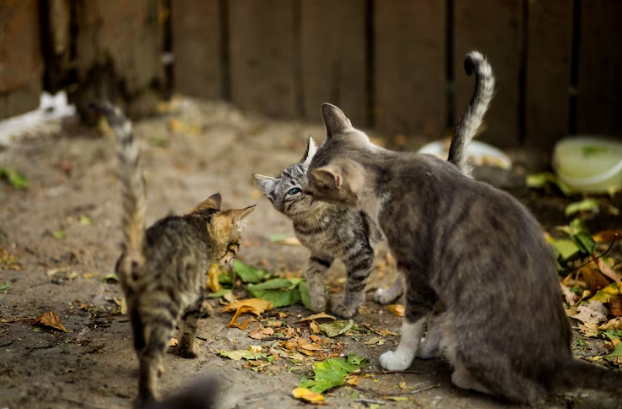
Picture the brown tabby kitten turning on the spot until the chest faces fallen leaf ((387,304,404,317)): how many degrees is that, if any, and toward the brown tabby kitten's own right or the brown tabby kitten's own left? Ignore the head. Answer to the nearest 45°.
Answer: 0° — it already faces it

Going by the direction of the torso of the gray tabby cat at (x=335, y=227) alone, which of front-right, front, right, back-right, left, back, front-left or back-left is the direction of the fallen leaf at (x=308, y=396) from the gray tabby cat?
front-left

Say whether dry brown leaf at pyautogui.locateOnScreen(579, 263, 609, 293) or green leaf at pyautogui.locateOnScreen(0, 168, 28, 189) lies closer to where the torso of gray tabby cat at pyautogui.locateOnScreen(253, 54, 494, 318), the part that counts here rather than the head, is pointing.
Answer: the green leaf

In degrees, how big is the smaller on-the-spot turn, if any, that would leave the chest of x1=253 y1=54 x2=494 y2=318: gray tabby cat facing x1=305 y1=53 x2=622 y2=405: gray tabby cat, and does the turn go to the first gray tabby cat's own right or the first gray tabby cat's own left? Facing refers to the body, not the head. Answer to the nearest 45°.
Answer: approximately 90° to the first gray tabby cat's own left

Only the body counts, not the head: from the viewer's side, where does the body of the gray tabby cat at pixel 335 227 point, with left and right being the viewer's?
facing the viewer and to the left of the viewer

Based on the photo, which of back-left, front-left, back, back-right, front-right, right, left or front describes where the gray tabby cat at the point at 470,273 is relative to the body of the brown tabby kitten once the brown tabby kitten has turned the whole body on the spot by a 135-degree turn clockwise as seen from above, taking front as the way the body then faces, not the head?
left

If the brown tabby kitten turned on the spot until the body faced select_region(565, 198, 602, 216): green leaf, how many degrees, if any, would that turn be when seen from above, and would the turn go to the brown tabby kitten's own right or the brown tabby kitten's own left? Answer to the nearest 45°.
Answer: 0° — it already faces it

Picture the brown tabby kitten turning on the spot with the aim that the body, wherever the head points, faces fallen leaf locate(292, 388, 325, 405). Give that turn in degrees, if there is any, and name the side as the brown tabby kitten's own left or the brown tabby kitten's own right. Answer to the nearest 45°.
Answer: approximately 45° to the brown tabby kitten's own right

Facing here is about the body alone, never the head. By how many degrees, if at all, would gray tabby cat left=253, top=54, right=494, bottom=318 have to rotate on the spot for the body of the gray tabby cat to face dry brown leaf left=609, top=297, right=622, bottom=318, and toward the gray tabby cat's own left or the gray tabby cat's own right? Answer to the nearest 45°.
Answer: approximately 135° to the gray tabby cat's own left

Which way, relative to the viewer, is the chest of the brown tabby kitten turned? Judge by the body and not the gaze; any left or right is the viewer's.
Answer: facing away from the viewer and to the right of the viewer

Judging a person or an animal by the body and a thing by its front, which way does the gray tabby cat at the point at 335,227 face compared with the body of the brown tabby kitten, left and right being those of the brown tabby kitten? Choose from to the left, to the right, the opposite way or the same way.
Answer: the opposite way
